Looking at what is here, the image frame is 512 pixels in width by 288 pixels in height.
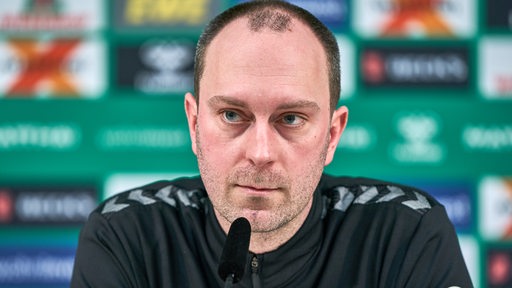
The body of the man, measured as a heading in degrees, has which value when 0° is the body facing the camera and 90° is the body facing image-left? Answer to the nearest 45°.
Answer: approximately 0°
